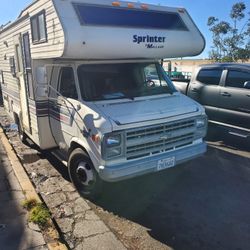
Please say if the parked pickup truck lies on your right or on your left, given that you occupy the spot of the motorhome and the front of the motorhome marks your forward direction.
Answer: on your left

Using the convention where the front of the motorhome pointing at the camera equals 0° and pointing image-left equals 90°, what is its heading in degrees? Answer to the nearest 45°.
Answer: approximately 315°
